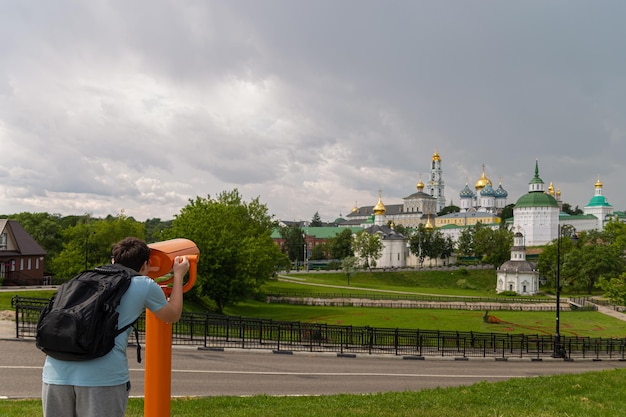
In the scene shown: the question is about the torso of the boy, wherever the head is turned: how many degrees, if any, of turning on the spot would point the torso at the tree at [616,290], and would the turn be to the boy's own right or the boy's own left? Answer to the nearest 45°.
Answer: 0° — they already face it

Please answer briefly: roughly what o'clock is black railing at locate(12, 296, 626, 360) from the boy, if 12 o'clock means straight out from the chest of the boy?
The black railing is roughly at 11 o'clock from the boy.

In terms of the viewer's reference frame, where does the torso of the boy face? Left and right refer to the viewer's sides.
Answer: facing away from the viewer and to the right of the viewer

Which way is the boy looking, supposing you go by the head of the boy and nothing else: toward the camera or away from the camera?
away from the camera
